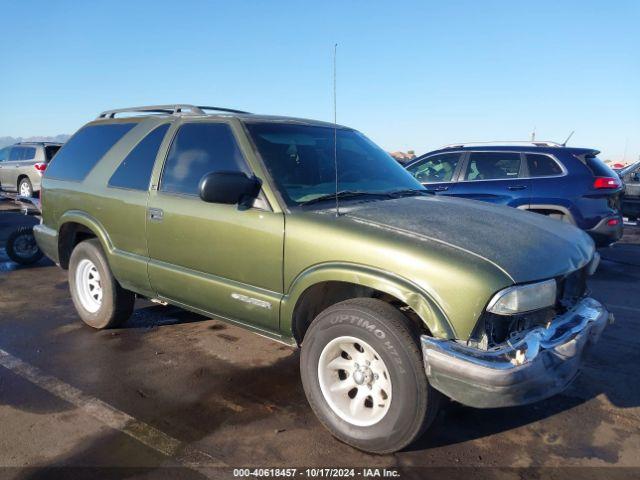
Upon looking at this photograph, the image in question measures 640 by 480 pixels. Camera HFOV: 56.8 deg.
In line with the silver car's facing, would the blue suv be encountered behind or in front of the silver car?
behind

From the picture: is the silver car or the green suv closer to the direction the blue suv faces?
the silver car

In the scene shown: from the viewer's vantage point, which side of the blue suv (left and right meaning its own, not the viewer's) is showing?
left

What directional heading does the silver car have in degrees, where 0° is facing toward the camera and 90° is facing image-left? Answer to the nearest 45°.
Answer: approximately 135°

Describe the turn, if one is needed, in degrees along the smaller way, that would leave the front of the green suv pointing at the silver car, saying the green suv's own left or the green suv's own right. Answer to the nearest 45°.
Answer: approximately 180°

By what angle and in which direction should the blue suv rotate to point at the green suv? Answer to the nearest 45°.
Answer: approximately 90° to its left

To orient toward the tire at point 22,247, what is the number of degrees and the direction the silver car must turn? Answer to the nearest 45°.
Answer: approximately 135° to its left

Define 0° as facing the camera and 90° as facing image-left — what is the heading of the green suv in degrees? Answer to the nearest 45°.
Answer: approximately 315°

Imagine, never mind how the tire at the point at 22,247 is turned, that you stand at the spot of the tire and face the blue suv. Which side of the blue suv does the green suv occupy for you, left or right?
right

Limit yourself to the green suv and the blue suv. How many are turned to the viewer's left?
1

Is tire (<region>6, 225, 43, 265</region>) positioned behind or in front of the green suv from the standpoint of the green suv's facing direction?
behind

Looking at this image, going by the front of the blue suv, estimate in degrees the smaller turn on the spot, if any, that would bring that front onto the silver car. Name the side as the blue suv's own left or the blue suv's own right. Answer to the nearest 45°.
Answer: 0° — it already faces it
